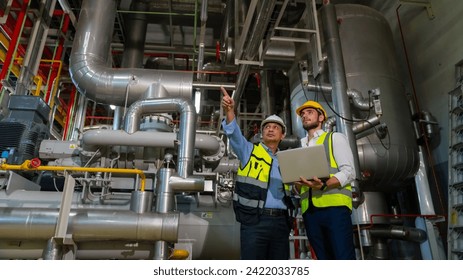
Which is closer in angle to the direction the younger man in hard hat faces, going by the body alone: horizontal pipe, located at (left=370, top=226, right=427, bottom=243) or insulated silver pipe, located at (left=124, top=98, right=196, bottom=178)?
the insulated silver pipe

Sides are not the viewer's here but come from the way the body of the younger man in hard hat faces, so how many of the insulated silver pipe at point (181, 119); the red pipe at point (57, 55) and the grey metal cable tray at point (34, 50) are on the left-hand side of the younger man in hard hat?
0

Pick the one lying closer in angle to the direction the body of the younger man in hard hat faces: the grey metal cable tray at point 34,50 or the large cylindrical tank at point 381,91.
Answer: the grey metal cable tray

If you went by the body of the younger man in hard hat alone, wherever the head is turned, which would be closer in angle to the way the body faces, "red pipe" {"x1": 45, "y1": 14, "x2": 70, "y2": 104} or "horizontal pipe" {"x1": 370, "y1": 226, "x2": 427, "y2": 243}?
the red pipe

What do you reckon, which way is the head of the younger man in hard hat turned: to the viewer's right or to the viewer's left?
to the viewer's left

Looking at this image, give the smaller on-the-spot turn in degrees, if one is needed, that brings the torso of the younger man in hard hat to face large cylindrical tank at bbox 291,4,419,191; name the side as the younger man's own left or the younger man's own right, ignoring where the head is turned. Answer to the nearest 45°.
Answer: approximately 135° to the younger man's own right

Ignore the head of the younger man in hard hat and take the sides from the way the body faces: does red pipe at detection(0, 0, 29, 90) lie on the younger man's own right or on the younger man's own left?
on the younger man's own right

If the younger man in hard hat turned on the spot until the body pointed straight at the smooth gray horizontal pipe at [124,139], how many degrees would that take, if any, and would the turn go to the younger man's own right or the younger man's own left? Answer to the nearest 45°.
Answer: approximately 45° to the younger man's own right

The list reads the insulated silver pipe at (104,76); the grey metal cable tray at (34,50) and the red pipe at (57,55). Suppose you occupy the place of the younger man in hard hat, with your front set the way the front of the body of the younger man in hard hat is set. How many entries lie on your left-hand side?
0

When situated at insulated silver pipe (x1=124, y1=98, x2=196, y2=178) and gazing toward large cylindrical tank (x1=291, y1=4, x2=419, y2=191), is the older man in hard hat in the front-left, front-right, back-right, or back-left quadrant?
front-right

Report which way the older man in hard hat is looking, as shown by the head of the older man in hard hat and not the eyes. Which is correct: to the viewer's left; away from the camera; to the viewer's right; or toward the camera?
toward the camera

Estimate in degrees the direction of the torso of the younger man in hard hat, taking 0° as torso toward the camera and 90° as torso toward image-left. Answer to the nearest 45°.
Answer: approximately 45°

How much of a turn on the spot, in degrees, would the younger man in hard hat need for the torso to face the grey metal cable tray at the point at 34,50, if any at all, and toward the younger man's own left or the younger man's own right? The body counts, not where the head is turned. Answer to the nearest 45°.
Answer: approximately 45° to the younger man's own right
